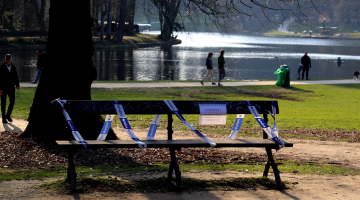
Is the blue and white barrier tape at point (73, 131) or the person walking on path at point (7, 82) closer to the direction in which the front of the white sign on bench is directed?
the blue and white barrier tape

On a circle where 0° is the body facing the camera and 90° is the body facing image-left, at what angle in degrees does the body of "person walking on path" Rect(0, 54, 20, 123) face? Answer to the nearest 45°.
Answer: approximately 0°

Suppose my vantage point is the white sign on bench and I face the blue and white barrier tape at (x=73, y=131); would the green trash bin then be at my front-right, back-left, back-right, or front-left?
back-right

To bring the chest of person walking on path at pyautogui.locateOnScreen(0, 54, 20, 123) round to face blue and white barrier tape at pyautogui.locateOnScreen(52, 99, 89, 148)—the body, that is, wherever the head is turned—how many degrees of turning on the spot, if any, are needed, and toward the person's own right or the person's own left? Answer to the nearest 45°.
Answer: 0° — they already face it

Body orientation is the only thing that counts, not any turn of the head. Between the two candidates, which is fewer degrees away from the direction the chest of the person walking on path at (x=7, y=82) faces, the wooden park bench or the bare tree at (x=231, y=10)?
the wooden park bench

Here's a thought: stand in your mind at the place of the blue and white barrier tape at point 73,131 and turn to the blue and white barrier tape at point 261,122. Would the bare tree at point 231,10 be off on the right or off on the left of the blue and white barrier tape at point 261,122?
left

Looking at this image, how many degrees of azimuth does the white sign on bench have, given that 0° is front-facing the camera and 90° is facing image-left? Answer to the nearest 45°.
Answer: approximately 0°

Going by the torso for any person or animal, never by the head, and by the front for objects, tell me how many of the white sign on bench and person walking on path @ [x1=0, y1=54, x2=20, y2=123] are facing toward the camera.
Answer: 2

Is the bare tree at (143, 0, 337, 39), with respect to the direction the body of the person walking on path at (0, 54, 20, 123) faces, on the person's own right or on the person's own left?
on the person's own left

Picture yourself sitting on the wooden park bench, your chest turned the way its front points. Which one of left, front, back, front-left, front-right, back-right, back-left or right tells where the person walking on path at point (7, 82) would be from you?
back-right

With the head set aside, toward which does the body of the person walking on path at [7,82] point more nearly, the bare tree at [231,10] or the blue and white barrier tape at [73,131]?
the blue and white barrier tape

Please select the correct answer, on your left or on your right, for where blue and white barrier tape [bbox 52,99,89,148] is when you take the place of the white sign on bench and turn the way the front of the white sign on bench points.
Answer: on your right

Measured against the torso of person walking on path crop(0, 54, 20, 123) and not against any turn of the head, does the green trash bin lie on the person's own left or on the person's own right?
on the person's own left

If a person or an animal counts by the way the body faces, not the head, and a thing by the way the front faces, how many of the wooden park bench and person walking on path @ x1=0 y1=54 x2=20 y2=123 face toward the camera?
2
